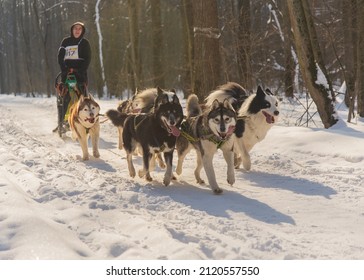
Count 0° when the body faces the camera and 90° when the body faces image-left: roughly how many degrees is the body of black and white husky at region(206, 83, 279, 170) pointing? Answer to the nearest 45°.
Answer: approximately 315°

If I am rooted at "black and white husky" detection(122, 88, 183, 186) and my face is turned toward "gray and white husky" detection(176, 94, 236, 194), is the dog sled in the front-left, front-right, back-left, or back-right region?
back-left

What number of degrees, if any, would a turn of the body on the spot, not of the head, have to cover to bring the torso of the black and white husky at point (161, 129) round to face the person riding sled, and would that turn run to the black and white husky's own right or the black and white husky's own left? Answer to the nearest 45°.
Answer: approximately 135° to the black and white husky's own left

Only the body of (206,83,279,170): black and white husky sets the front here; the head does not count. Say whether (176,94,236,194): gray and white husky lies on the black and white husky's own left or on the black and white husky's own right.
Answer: on the black and white husky's own right

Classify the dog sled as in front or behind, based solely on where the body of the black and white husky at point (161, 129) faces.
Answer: behind

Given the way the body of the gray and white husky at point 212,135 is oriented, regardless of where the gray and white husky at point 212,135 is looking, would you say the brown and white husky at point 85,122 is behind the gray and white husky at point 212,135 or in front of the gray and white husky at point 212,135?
behind

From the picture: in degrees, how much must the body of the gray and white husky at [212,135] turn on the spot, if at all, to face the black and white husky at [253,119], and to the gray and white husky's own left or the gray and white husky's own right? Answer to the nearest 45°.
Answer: approximately 90° to the gray and white husky's own left

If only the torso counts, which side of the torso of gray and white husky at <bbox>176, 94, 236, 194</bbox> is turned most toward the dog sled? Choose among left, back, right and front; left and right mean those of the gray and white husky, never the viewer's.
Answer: back

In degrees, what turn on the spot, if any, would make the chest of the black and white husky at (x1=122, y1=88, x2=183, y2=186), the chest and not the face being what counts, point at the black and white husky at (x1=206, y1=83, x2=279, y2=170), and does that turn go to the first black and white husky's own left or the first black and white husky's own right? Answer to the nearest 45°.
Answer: approximately 90° to the first black and white husky's own left

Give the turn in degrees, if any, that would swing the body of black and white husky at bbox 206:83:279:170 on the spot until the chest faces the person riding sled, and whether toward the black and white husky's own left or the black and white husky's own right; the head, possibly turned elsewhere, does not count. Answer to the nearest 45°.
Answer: approximately 180°

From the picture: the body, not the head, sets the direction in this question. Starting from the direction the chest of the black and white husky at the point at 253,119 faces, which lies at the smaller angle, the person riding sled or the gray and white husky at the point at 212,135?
the gray and white husky

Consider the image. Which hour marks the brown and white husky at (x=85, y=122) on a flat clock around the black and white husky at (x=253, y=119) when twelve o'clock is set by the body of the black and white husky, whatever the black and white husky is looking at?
The brown and white husky is roughly at 5 o'clock from the black and white husky.

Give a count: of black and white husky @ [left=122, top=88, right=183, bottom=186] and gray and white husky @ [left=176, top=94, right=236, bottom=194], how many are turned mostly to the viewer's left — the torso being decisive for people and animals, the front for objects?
0
